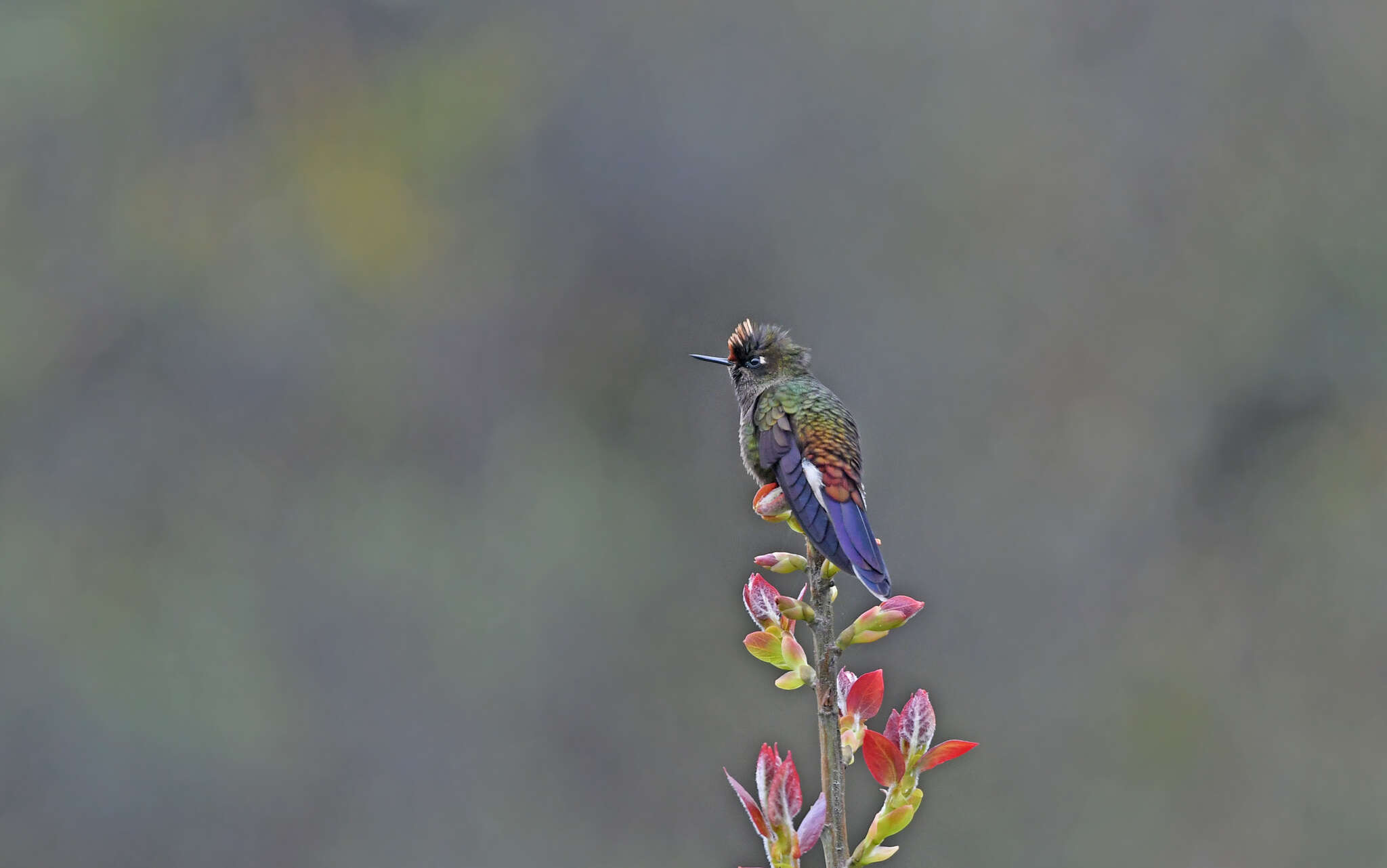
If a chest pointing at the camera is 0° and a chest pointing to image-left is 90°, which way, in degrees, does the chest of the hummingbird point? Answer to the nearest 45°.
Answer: approximately 135°
